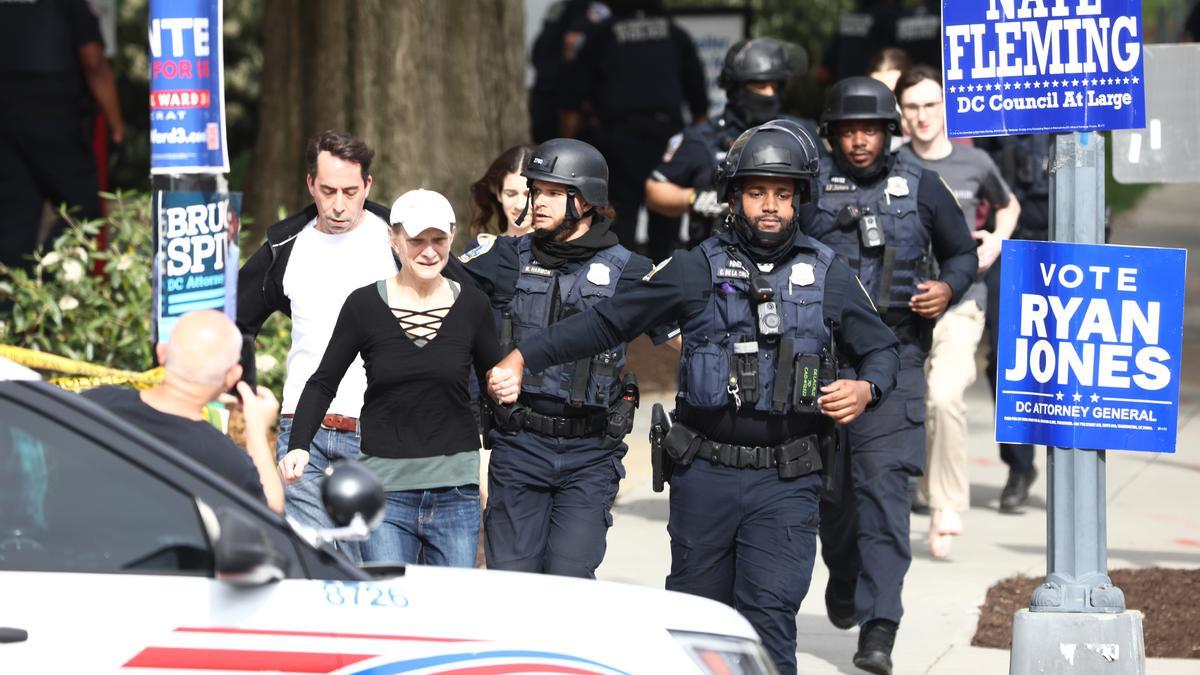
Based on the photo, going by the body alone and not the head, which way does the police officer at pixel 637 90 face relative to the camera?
away from the camera

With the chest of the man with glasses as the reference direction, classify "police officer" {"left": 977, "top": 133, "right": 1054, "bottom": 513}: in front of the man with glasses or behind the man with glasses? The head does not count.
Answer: behind

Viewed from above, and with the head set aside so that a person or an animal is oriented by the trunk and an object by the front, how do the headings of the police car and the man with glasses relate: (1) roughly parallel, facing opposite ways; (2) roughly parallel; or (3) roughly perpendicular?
roughly perpendicular

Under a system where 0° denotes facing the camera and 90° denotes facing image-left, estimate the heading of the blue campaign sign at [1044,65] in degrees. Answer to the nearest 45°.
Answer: approximately 0°

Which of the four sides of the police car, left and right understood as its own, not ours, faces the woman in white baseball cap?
left

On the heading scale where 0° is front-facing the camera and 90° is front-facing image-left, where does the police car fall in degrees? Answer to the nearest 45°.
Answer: approximately 270°

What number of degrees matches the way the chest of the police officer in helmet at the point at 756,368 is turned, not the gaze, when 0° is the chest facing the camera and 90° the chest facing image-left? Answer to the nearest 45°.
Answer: approximately 0°

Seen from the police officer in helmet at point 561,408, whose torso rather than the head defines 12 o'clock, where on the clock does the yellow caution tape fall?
The yellow caution tape is roughly at 4 o'clock from the police officer in helmet.

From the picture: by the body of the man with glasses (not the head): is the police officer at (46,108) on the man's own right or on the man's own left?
on the man's own right

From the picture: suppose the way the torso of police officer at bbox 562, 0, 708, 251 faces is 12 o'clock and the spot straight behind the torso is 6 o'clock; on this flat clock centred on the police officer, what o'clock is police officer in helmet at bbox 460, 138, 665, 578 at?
The police officer in helmet is roughly at 6 o'clock from the police officer.

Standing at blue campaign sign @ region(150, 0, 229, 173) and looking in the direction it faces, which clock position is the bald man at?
The bald man is roughly at 12 o'clock from the blue campaign sign.
